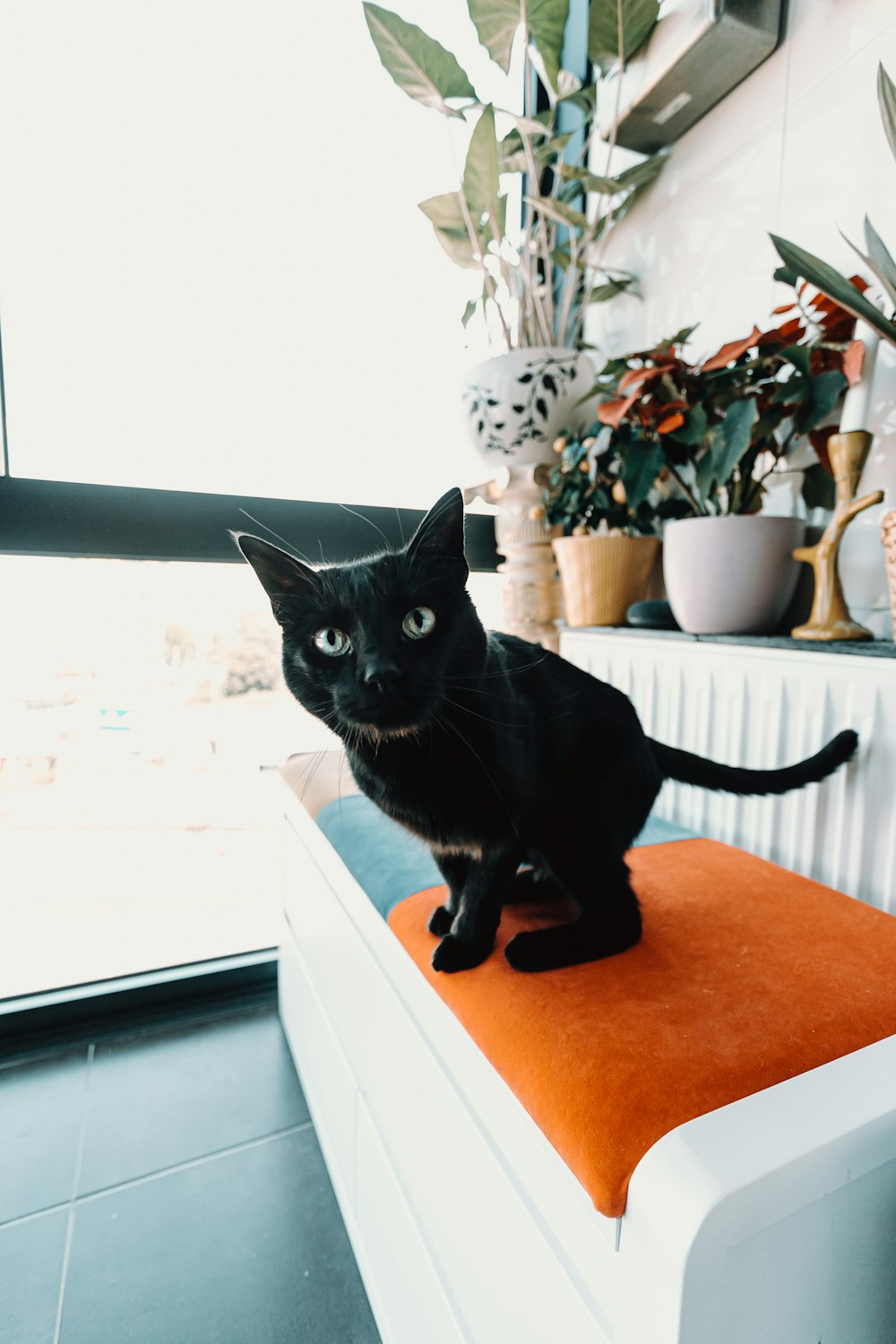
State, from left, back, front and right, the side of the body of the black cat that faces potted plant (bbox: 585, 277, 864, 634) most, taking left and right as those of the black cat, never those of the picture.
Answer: back

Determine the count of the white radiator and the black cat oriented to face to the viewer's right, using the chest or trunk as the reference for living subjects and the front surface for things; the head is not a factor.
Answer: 0

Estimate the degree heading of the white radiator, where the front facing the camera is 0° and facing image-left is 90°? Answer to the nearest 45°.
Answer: approximately 45°

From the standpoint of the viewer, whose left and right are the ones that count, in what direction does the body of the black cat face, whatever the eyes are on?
facing the viewer and to the left of the viewer

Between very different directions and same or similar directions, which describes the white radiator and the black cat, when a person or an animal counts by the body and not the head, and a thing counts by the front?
same or similar directions

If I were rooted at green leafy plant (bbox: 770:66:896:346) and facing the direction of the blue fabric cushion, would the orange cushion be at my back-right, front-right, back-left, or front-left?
front-left
